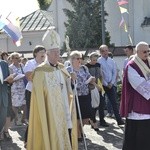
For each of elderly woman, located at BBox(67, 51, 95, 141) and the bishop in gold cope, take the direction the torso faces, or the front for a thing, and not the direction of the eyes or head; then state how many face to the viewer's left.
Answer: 0

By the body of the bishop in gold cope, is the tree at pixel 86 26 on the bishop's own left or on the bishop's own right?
on the bishop's own left

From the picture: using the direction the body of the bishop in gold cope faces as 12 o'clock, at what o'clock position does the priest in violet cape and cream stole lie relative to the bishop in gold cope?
The priest in violet cape and cream stole is roughly at 10 o'clock from the bishop in gold cope.

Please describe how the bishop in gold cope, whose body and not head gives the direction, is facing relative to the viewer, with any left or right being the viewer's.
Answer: facing the viewer and to the right of the viewer

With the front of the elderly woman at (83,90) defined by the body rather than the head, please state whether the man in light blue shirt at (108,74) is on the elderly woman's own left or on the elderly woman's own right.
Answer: on the elderly woman's own left

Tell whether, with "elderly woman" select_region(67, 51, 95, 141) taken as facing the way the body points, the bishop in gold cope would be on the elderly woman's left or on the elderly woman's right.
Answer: on the elderly woman's right

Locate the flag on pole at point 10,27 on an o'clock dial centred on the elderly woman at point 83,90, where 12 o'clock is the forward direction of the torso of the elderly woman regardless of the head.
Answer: The flag on pole is roughly at 5 o'clock from the elderly woman.

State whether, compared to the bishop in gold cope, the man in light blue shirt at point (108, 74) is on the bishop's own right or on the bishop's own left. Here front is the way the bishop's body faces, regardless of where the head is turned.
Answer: on the bishop's own left

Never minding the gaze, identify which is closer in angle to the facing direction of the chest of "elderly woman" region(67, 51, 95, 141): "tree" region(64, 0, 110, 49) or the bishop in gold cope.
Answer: the bishop in gold cope

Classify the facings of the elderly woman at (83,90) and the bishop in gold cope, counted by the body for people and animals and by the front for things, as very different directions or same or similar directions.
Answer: same or similar directions

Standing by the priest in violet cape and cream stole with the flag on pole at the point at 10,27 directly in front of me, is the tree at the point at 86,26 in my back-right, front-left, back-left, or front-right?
front-right

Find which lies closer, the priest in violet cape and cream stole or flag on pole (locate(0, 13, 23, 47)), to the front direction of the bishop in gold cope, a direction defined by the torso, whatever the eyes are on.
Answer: the priest in violet cape and cream stole

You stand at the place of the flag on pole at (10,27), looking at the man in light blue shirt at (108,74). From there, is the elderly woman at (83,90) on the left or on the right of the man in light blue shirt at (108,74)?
right
